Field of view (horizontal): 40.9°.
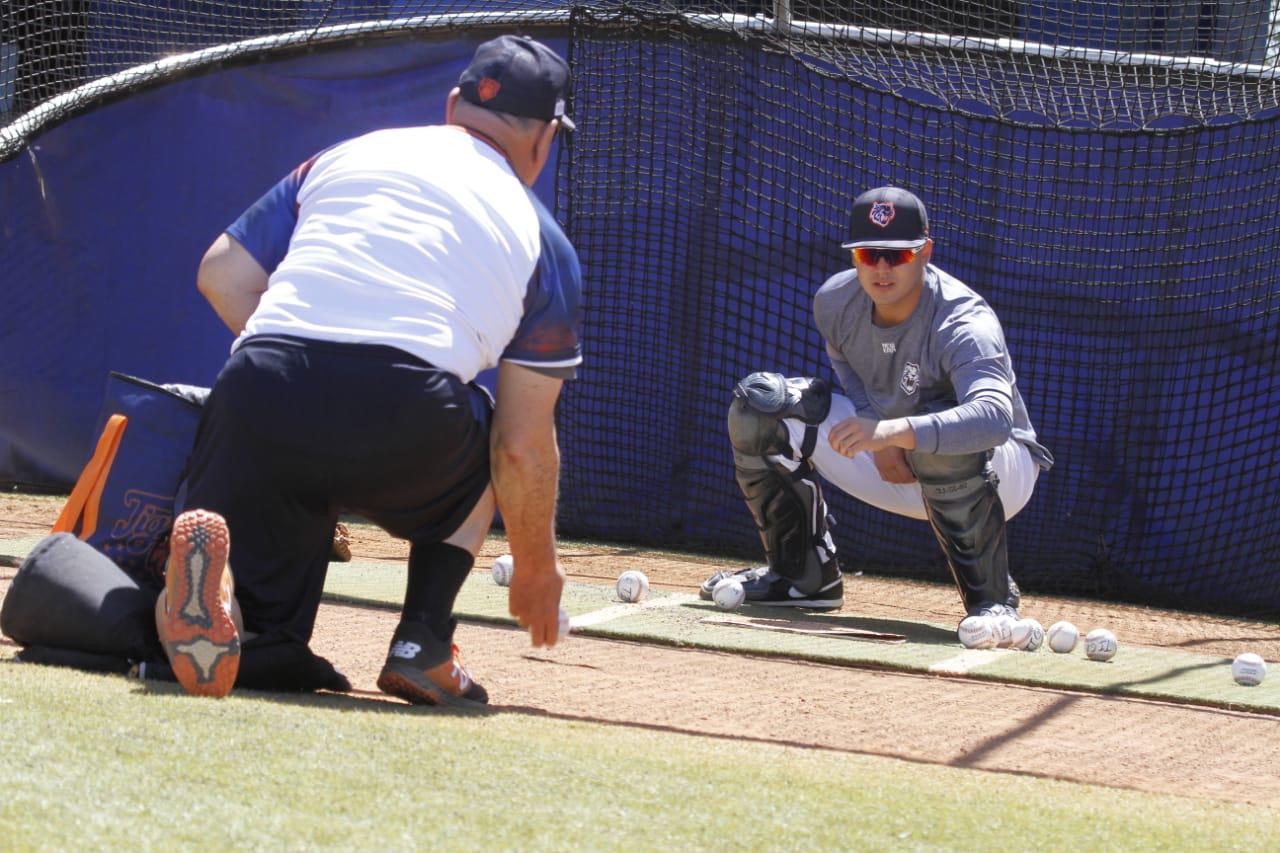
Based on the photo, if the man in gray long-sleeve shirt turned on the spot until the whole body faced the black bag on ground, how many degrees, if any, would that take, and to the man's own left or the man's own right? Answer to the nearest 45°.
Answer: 0° — they already face it

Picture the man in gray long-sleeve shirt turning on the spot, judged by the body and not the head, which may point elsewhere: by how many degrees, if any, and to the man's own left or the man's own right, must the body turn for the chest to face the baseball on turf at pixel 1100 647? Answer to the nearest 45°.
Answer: approximately 90° to the man's own left

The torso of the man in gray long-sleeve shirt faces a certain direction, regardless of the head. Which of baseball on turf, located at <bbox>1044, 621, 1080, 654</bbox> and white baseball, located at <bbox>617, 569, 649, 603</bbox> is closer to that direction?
the white baseball

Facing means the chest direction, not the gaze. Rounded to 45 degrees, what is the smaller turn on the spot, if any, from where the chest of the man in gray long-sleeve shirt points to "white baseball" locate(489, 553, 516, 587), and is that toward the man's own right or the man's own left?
approximately 45° to the man's own right

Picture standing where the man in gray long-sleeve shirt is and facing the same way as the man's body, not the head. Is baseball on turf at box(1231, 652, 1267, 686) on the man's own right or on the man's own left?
on the man's own left

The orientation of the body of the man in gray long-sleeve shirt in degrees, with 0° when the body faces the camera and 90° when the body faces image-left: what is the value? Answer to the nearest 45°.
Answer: approximately 45°
